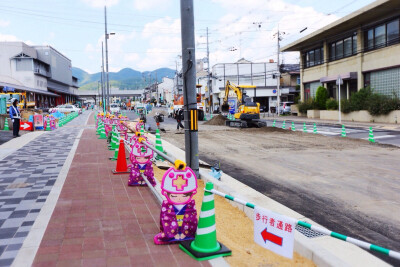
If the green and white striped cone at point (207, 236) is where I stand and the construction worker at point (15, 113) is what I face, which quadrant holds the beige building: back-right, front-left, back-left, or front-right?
front-right

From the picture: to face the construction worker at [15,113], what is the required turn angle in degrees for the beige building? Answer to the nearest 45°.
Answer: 0° — it already faces them

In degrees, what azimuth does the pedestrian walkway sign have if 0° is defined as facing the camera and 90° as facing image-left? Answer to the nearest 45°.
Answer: approximately 45°

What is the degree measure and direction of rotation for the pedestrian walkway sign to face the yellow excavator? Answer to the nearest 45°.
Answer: approximately 135° to its right

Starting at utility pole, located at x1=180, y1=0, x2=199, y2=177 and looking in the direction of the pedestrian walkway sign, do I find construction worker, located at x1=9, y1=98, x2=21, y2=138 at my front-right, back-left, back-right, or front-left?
back-right

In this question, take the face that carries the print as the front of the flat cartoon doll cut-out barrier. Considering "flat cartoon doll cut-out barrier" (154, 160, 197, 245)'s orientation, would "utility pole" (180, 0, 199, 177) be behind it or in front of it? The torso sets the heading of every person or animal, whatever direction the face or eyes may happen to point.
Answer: behind

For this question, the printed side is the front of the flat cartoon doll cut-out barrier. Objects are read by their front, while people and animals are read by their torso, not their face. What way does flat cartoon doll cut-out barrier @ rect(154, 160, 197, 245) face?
toward the camera

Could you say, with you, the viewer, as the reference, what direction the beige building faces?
facing the viewer and to the left of the viewer

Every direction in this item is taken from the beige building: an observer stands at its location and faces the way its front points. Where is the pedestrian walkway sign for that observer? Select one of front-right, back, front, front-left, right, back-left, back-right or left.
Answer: front-left

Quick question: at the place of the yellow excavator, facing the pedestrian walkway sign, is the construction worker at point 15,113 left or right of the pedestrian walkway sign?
right
